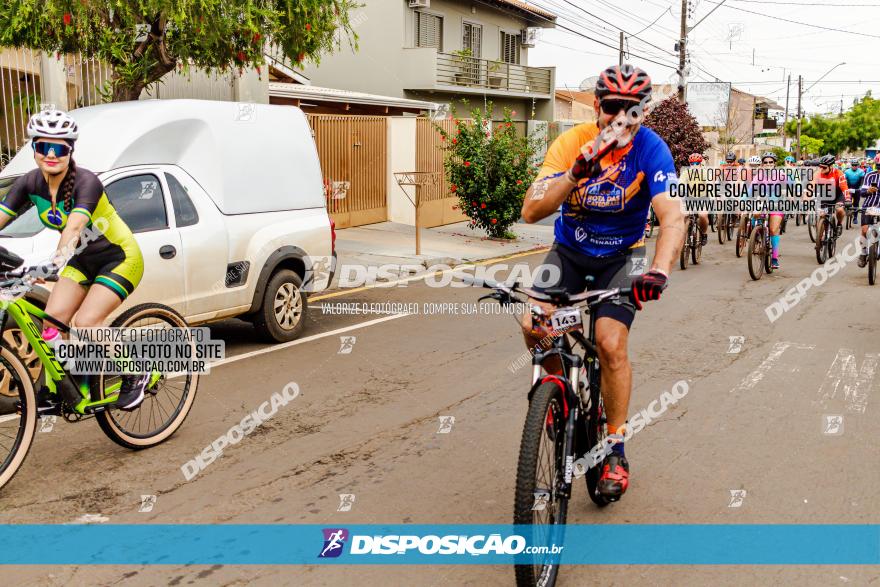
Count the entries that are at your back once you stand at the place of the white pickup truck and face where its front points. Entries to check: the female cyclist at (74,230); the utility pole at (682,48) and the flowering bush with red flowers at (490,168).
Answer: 2

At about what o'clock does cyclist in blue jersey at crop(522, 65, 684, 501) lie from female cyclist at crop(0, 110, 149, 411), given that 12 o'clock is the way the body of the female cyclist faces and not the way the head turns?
The cyclist in blue jersey is roughly at 9 o'clock from the female cyclist.

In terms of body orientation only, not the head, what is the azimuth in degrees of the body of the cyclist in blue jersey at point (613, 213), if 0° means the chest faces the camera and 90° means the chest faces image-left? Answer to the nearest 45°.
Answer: approximately 0°

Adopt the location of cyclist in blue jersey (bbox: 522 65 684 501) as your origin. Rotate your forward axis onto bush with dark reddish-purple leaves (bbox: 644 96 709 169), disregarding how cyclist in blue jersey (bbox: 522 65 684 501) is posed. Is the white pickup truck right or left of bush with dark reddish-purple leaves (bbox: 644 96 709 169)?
left

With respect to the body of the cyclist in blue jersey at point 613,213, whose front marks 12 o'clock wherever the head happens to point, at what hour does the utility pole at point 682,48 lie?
The utility pole is roughly at 6 o'clock from the cyclist in blue jersey.

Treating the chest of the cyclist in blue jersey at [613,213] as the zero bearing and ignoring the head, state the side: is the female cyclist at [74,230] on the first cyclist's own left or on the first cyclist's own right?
on the first cyclist's own right

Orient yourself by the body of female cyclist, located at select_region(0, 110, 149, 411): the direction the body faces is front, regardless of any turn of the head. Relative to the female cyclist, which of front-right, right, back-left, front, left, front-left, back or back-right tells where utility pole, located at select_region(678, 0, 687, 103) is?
back

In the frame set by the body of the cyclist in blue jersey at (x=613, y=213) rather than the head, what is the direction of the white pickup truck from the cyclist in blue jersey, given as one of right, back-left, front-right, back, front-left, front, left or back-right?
back-right

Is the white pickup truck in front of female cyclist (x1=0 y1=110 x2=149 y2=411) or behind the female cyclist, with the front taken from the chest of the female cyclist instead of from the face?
behind

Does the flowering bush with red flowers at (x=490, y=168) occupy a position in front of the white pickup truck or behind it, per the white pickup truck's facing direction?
behind

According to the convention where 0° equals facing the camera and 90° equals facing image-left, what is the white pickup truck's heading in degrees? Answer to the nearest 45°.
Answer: approximately 45°

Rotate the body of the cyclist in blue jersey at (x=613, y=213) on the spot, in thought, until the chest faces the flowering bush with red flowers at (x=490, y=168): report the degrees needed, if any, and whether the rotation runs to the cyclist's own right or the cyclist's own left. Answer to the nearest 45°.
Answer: approximately 180°

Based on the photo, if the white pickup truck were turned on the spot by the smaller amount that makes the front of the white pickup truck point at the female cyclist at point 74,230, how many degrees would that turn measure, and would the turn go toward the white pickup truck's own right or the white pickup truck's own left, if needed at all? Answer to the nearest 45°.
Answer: approximately 45° to the white pickup truck's own left
